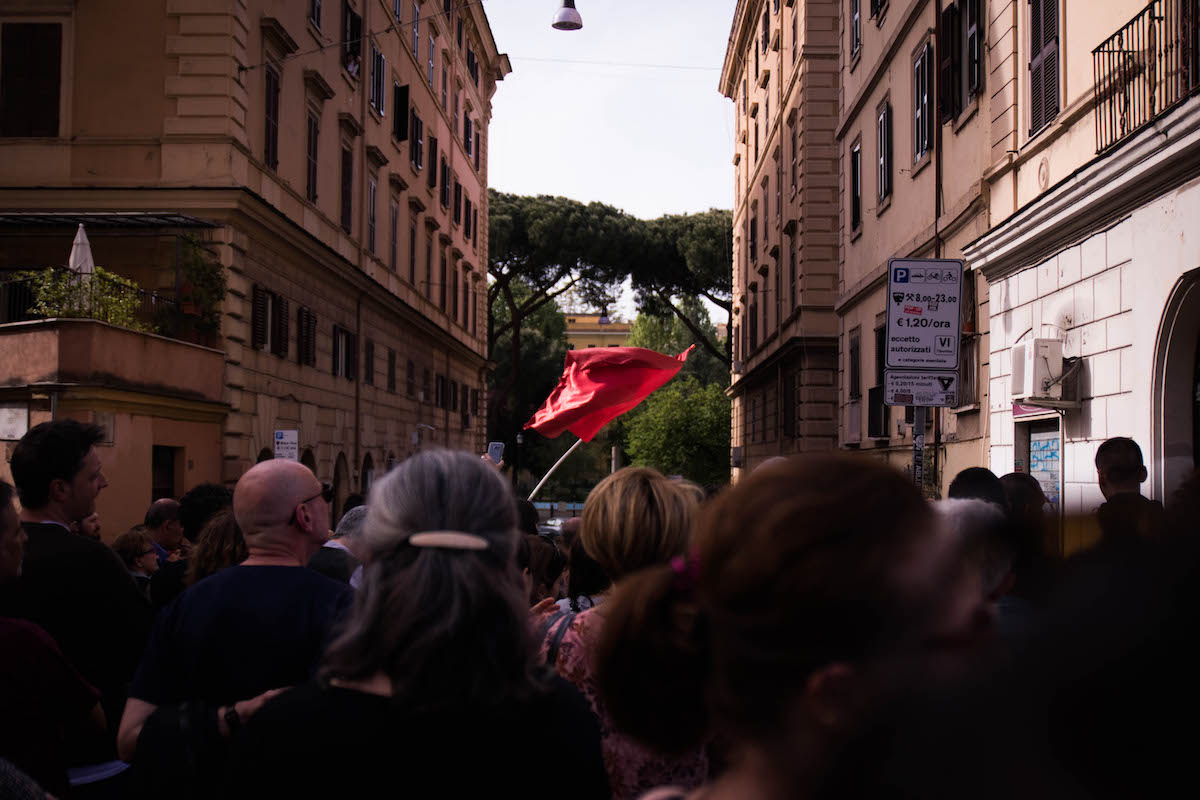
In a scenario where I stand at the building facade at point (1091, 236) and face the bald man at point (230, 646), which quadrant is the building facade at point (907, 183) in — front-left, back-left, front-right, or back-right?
back-right

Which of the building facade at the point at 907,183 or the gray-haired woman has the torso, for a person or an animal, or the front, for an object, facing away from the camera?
the gray-haired woman

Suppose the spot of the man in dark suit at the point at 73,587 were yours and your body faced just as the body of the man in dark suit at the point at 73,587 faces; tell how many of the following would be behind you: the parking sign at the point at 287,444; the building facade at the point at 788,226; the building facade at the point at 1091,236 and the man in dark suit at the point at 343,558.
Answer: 0

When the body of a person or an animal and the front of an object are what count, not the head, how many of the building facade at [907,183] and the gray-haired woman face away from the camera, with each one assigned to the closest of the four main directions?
1

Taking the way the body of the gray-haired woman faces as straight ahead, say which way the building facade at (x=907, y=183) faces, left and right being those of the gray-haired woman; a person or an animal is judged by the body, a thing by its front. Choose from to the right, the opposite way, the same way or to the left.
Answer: to the left

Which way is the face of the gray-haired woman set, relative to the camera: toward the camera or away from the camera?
away from the camera

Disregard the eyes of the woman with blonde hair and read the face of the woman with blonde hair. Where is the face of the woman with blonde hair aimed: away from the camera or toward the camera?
away from the camera

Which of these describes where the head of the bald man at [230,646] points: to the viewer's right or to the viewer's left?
to the viewer's right

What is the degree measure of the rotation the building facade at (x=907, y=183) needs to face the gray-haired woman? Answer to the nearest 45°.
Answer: approximately 90° to its left

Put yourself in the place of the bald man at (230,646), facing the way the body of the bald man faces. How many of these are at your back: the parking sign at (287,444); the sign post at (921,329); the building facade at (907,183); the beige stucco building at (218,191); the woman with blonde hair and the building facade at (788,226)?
0

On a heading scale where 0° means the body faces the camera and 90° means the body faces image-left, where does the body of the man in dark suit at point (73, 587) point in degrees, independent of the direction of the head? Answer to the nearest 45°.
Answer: approximately 225°

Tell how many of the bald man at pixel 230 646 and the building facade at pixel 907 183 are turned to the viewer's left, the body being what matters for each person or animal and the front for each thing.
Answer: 1

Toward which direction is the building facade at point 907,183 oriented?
to the viewer's left

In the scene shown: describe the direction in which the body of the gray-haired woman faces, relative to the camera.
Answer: away from the camera

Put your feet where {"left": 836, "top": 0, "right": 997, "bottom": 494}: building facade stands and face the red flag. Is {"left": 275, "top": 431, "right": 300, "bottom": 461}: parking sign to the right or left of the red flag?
right

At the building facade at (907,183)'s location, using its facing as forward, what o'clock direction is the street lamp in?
The street lamp is roughly at 1 o'clock from the building facade.
